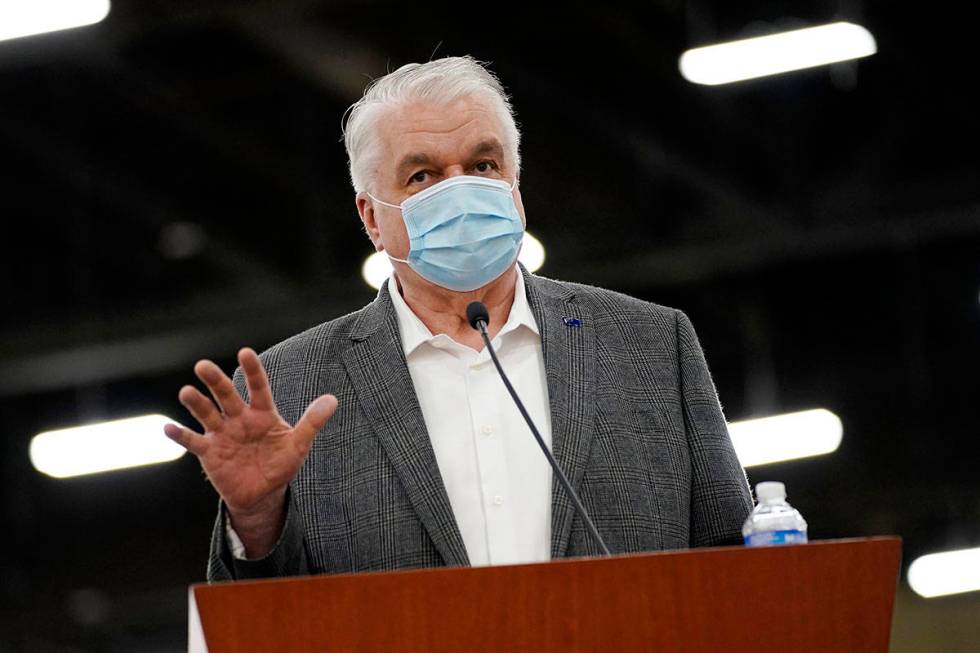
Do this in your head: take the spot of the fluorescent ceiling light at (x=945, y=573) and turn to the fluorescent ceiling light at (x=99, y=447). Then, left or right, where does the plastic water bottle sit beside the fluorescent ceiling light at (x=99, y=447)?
left

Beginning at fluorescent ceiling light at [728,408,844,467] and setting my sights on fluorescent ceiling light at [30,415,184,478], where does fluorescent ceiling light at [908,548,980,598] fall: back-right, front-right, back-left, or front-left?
back-right

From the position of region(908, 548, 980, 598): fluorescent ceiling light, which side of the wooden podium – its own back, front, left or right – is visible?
back

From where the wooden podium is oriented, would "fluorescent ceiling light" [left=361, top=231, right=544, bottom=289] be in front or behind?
behind

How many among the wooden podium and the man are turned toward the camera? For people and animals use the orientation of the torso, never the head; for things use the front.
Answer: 2

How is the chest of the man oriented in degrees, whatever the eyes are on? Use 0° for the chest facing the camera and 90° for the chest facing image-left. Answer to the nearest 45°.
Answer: approximately 0°
